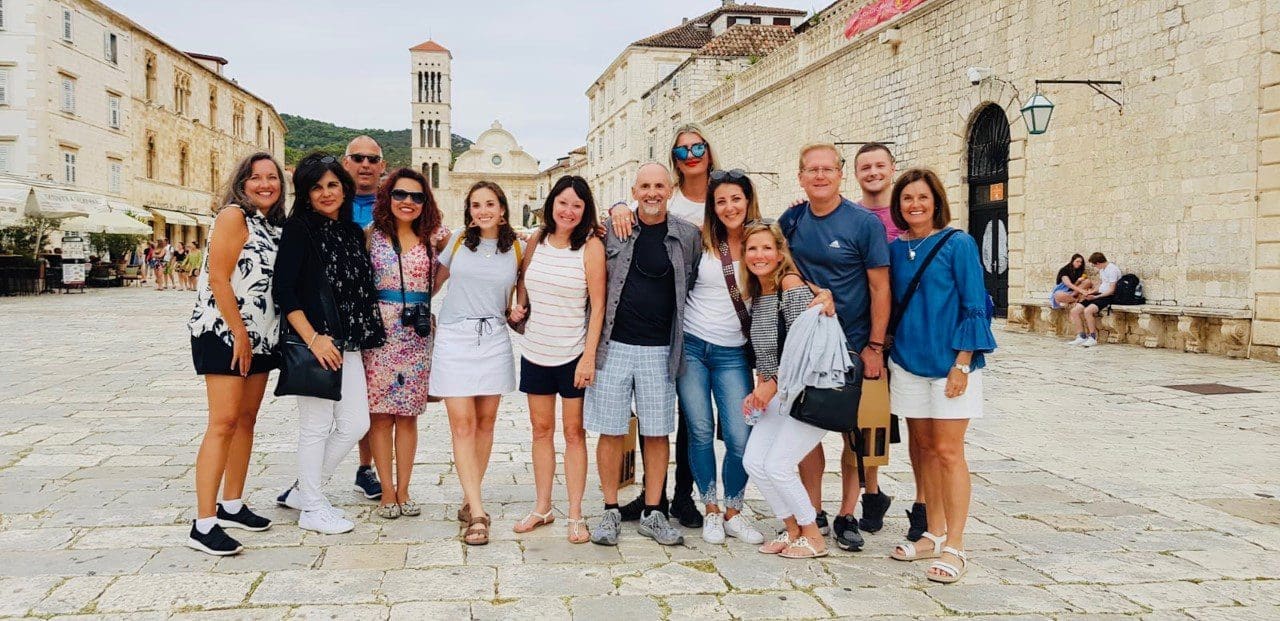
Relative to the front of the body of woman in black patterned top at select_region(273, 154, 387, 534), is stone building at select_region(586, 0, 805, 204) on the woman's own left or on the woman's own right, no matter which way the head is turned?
on the woman's own left

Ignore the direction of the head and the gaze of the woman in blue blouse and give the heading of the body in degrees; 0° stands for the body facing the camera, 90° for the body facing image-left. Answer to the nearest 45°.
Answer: approximately 45°

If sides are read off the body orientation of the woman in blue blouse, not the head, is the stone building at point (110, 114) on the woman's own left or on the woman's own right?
on the woman's own right

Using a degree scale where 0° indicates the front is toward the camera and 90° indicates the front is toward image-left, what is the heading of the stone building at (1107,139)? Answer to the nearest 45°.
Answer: approximately 45°

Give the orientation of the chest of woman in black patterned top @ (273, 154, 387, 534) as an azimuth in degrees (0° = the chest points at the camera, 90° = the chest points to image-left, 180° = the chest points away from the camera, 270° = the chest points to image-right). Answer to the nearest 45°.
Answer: approximately 315°

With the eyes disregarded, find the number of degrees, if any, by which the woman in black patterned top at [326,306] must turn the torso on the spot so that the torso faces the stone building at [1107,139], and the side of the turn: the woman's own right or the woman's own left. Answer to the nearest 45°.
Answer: approximately 90° to the woman's own left

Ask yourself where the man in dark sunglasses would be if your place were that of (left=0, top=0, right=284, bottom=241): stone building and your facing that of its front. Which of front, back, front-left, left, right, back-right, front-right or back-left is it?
front-right

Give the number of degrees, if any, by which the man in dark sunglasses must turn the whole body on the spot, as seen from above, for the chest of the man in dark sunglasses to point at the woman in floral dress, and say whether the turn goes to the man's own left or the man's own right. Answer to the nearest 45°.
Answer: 0° — they already face them
